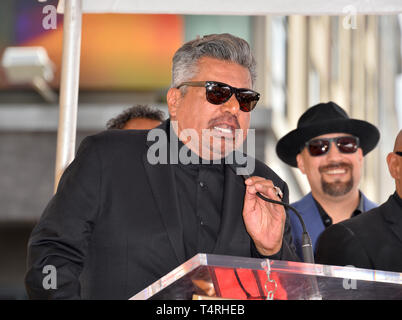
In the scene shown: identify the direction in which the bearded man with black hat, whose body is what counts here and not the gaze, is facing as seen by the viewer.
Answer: toward the camera

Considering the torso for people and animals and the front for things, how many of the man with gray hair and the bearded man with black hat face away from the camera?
0

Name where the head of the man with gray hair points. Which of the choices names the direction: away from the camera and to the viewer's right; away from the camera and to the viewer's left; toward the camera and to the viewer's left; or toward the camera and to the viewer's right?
toward the camera and to the viewer's right

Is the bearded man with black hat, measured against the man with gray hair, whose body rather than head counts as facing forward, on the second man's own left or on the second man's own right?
on the second man's own left

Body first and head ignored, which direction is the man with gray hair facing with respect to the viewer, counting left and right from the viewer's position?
facing the viewer and to the right of the viewer

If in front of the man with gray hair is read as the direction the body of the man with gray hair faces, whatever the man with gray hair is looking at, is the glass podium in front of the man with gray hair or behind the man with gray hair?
in front

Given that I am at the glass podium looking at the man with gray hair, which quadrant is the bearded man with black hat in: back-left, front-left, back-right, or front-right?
front-right

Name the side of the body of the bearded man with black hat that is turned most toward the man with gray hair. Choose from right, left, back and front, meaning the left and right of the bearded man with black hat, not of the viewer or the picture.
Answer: front

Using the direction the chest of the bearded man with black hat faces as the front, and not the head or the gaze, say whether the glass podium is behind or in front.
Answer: in front
